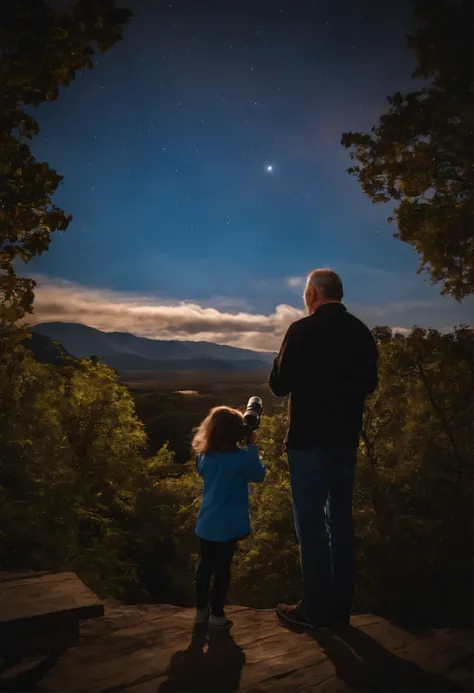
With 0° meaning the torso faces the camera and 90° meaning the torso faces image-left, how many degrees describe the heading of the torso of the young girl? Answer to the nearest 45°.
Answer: approximately 225°

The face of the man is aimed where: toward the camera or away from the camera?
away from the camera

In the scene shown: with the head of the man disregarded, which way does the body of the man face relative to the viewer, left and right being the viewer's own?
facing away from the viewer and to the left of the viewer

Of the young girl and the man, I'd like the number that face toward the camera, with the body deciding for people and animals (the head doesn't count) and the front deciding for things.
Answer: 0
